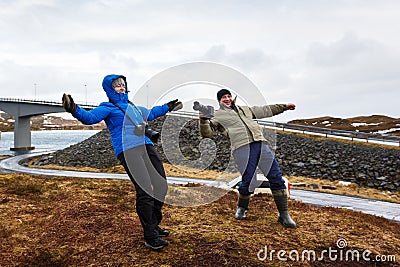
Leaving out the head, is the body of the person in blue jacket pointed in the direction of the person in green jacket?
no

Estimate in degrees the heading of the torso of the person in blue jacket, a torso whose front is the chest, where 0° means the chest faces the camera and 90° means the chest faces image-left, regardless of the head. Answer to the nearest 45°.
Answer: approximately 315°

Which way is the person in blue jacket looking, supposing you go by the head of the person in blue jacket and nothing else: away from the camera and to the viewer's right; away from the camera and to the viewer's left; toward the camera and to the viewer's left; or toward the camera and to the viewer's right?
toward the camera and to the viewer's right
